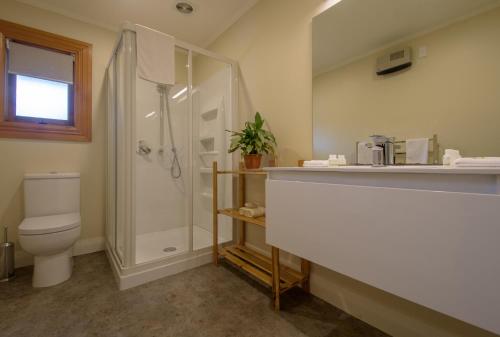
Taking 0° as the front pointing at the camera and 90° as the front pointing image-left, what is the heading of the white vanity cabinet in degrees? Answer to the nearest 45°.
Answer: approximately 45°

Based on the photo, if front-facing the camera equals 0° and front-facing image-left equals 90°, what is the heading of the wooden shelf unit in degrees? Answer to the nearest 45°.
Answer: approximately 45°

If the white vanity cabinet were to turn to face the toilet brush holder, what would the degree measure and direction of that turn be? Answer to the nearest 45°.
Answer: approximately 45° to its right
